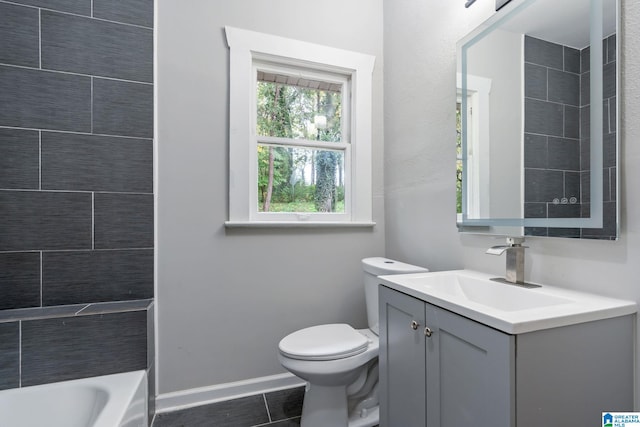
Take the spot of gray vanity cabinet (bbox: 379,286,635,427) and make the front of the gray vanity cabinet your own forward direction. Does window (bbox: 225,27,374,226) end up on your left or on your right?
on your right

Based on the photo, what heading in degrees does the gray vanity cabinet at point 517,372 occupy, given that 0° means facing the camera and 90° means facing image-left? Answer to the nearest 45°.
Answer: approximately 45°

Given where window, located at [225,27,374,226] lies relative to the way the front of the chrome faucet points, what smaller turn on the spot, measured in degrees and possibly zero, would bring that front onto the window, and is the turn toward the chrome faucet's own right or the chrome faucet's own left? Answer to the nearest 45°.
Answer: approximately 45° to the chrome faucet's own right
